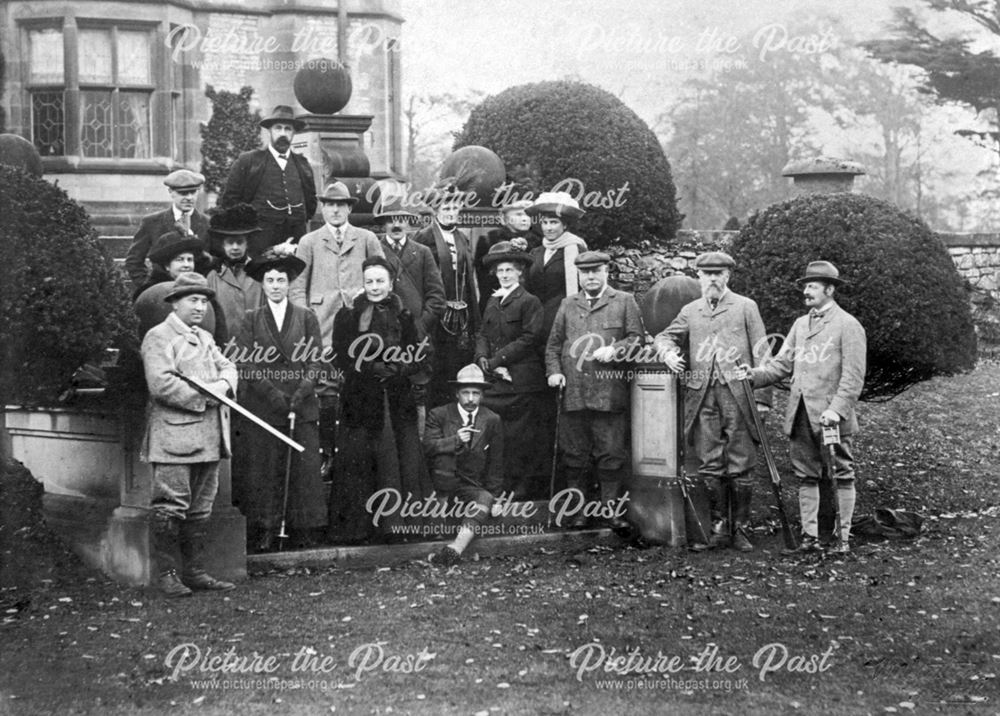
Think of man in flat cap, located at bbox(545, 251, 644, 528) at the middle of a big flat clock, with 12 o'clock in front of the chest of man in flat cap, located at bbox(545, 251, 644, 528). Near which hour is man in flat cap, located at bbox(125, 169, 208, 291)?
man in flat cap, located at bbox(125, 169, 208, 291) is roughly at 3 o'clock from man in flat cap, located at bbox(545, 251, 644, 528).

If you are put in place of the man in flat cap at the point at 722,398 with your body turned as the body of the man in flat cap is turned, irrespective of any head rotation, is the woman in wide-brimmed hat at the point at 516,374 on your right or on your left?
on your right

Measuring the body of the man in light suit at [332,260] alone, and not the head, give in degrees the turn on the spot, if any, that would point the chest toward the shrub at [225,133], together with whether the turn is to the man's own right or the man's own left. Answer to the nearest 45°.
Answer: approximately 180°

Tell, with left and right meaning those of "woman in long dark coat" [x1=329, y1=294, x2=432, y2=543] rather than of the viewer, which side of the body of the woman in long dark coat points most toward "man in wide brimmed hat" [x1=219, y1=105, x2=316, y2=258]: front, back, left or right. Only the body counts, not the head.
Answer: back

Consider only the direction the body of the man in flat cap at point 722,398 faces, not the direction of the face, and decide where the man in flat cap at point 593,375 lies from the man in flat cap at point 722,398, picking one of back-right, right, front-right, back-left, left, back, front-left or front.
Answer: right

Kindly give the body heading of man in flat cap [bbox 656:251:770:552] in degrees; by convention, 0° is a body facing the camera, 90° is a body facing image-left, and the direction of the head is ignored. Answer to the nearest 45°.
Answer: approximately 0°

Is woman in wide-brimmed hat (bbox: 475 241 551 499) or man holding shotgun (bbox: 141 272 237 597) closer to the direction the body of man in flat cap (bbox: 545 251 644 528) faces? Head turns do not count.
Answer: the man holding shotgun

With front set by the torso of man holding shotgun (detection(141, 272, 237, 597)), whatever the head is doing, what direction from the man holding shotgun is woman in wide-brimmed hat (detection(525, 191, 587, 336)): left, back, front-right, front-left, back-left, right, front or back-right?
left

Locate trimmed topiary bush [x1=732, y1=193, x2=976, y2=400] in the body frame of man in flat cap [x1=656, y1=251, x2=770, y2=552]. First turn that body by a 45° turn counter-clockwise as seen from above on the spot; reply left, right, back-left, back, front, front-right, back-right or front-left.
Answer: left
